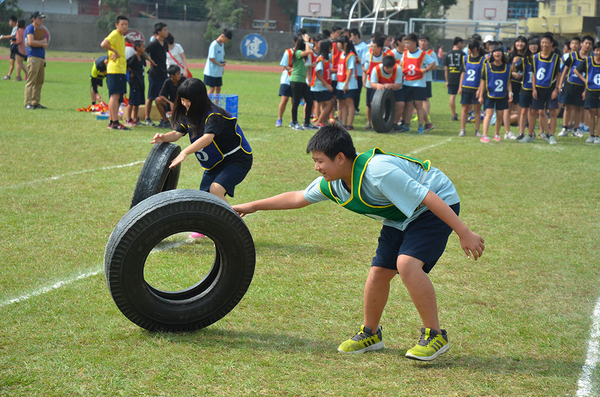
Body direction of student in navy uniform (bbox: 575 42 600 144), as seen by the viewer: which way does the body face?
toward the camera

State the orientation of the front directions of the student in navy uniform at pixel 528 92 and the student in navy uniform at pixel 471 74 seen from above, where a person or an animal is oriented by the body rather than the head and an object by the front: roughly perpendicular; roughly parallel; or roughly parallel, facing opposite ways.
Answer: roughly parallel

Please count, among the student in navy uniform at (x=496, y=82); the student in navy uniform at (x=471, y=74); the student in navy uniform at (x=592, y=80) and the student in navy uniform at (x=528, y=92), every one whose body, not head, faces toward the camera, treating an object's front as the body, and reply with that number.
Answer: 4

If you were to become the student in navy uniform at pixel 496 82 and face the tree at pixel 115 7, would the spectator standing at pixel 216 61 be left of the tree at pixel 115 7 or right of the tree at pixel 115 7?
left

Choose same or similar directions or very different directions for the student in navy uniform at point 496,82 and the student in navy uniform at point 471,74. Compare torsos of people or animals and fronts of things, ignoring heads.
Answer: same or similar directions

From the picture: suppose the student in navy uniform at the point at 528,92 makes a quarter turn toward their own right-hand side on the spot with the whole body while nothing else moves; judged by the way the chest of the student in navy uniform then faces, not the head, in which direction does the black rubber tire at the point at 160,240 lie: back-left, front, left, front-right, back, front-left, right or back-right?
left

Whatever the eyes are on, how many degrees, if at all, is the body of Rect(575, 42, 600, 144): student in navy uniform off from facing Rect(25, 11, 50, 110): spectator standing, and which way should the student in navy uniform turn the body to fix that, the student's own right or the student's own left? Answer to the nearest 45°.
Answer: approximately 90° to the student's own right

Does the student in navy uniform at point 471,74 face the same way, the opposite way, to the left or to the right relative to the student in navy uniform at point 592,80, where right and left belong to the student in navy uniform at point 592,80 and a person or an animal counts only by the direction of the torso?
the same way

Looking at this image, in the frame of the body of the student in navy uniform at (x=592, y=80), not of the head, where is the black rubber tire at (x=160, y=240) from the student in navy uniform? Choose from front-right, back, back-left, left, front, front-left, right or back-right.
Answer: front

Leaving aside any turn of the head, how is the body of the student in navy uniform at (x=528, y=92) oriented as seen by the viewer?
toward the camera

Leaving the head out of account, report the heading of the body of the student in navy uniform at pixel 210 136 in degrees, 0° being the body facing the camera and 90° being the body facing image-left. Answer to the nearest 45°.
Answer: approximately 45°

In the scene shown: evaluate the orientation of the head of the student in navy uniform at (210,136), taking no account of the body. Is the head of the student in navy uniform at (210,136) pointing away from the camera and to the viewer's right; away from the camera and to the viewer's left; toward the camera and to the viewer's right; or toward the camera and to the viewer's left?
toward the camera and to the viewer's left

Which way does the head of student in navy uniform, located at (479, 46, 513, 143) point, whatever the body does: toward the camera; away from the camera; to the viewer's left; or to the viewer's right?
toward the camera

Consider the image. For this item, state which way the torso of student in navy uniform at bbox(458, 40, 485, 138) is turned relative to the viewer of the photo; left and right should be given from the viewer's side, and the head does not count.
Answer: facing the viewer
